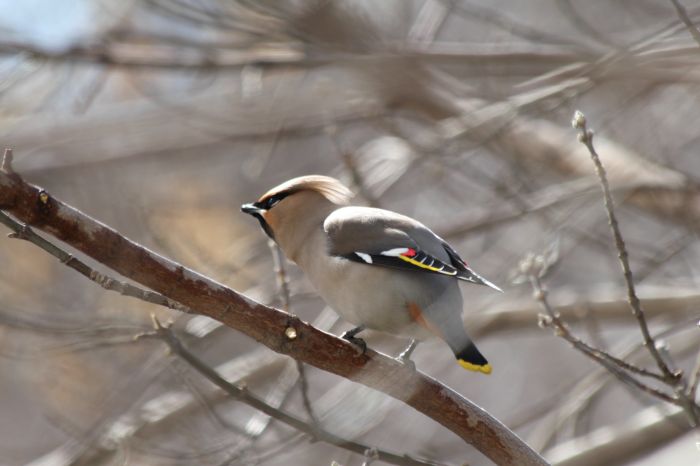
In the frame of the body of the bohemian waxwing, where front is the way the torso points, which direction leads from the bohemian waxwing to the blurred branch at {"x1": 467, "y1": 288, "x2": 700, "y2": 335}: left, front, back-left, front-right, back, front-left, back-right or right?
back-right

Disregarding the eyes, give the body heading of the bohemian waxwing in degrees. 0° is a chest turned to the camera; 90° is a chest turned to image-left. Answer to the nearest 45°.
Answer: approximately 90°

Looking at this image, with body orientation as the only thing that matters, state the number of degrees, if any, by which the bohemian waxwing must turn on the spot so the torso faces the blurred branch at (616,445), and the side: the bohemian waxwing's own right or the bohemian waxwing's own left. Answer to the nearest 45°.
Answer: approximately 135° to the bohemian waxwing's own right
